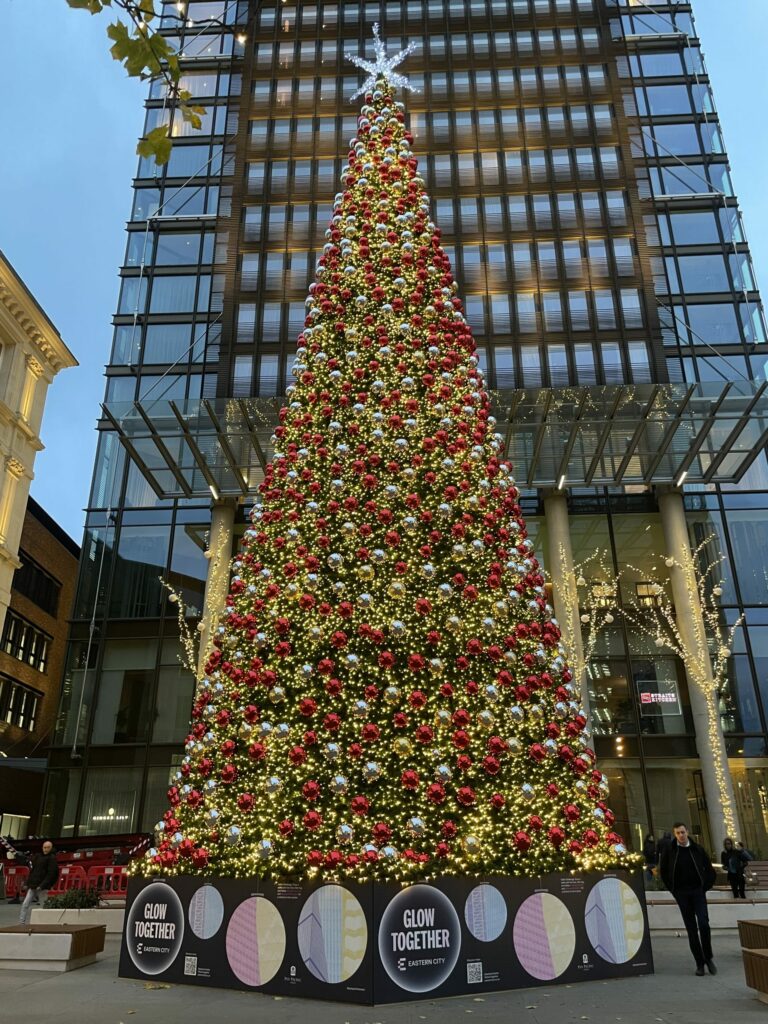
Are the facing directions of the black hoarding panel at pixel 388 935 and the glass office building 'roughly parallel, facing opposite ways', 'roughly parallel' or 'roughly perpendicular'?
roughly parallel

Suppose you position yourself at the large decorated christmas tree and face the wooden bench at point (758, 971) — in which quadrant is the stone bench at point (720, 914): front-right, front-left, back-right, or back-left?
front-left

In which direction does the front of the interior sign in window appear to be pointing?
toward the camera

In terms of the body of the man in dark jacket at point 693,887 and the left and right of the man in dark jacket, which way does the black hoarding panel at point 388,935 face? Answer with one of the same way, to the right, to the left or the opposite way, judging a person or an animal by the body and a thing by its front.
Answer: the same way

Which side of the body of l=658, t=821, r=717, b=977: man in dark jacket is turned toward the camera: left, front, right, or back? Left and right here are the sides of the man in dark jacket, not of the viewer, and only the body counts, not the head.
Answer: front

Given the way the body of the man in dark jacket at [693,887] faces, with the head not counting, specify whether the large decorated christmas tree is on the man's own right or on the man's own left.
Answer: on the man's own right

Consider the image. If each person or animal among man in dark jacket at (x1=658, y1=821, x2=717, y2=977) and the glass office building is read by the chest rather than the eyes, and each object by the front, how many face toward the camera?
2

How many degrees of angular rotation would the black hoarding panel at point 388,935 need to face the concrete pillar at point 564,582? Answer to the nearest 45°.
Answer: approximately 180°

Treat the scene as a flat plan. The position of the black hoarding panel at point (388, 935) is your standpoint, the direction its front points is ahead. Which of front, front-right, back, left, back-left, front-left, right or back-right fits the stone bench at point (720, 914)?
back-left

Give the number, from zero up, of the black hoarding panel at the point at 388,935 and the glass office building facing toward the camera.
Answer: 2

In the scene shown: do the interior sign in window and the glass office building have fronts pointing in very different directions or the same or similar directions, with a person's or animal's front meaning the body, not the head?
same or similar directions

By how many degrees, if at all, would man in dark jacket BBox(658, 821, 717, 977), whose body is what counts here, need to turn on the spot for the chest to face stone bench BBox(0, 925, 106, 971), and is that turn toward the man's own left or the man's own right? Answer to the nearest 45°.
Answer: approximately 90° to the man's own right

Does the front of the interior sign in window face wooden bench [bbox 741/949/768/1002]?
yes

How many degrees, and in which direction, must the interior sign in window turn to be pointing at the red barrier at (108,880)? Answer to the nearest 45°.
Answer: approximately 45° to its right

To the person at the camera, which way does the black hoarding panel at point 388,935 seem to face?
facing the viewer

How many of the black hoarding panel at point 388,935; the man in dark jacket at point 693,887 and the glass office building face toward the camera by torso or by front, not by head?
3
